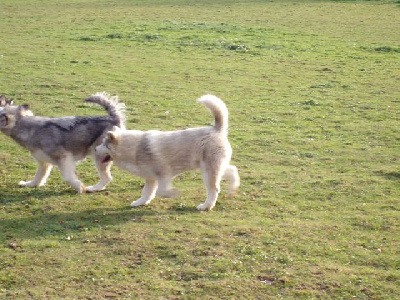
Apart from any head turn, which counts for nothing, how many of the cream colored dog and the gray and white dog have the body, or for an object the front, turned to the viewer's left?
2

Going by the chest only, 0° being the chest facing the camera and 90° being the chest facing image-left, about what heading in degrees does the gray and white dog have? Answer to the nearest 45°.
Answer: approximately 90°

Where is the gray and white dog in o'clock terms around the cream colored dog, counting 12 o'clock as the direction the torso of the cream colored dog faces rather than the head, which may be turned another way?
The gray and white dog is roughly at 1 o'clock from the cream colored dog.

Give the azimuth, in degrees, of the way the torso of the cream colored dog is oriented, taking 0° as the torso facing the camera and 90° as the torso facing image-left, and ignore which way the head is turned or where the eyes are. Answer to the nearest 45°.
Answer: approximately 90°

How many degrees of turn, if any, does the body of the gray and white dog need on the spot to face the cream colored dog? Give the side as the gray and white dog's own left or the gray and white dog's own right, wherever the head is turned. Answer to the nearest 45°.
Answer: approximately 135° to the gray and white dog's own left
